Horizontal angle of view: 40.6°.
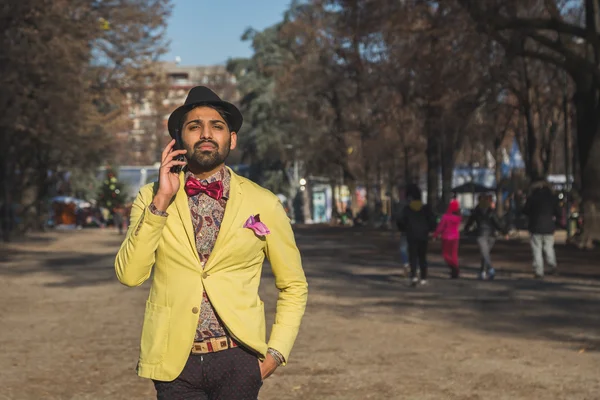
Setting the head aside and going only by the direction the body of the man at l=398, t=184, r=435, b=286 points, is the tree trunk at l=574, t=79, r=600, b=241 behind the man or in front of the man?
in front

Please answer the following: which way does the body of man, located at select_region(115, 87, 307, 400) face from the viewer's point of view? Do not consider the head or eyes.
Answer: toward the camera

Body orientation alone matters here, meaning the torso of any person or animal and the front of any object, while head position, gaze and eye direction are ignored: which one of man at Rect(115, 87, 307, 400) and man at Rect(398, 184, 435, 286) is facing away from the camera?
man at Rect(398, 184, 435, 286)

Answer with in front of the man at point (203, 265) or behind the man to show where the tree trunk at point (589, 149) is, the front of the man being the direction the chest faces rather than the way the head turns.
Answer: behind

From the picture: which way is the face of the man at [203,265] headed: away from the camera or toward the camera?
toward the camera

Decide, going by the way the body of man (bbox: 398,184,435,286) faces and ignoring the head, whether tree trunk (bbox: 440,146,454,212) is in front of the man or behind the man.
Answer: in front

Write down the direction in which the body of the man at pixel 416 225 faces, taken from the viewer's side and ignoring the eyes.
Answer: away from the camera

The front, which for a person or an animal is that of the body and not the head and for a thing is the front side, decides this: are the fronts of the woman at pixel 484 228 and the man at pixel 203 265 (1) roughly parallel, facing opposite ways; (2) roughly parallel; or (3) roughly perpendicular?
roughly parallel, facing opposite ways

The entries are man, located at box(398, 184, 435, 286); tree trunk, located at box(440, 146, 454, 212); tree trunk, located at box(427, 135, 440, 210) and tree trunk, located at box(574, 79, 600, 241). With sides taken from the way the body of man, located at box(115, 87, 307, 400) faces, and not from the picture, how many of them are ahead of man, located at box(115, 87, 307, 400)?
0

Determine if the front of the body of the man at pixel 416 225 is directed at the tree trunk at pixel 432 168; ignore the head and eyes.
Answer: yes

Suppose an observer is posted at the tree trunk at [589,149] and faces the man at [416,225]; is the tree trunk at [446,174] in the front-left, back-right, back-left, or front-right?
back-right

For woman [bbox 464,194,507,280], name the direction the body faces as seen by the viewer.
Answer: away from the camera

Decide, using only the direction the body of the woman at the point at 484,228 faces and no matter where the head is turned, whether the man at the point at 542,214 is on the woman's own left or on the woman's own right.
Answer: on the woman's own right
